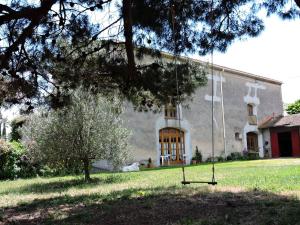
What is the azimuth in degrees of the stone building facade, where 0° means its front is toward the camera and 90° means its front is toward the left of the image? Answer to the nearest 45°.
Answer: approximately 315°

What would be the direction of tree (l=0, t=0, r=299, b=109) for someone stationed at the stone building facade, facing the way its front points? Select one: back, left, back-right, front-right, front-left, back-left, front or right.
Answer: front-right

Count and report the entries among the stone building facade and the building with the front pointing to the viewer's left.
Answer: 0

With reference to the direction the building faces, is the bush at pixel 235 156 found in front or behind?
in front

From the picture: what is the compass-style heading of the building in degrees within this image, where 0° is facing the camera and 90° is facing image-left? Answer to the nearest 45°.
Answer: approximately 0°

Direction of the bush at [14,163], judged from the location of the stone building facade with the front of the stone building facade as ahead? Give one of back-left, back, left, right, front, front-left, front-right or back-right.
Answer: right
